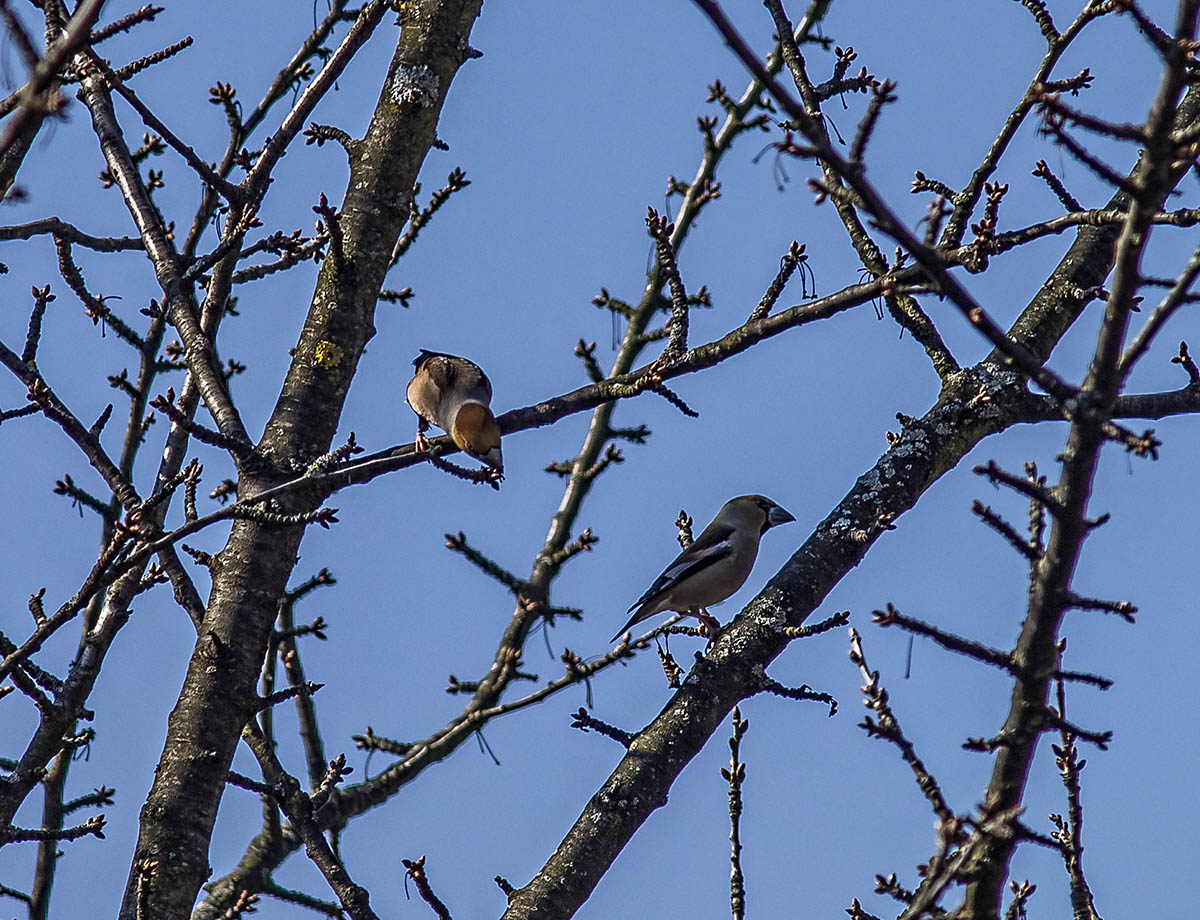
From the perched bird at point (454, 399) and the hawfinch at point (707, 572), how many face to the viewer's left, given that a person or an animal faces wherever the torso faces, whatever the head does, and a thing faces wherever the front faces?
0

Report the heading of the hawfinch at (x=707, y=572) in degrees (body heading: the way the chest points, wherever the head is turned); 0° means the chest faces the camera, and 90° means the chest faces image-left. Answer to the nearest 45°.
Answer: approximately 270°
